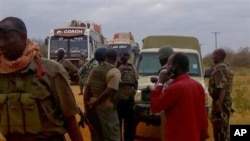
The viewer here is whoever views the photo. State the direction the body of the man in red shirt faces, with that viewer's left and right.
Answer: facing away from the viewer and to the left of the viewer

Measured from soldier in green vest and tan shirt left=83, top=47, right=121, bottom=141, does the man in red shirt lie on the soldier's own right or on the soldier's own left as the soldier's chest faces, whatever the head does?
on the soldier's own right

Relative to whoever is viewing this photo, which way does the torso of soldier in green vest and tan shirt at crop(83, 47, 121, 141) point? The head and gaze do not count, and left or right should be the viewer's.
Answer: facing away from the viewer and to the right of the viewer

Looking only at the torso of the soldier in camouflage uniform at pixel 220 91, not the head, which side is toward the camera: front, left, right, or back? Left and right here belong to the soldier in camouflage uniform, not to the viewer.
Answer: left

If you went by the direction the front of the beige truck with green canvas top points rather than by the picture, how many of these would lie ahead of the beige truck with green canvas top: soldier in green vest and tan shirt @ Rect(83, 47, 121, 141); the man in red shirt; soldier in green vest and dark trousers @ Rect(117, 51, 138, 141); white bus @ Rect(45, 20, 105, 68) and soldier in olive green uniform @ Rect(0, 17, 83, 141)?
4
